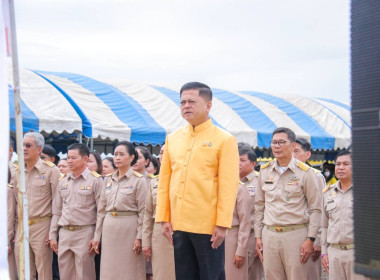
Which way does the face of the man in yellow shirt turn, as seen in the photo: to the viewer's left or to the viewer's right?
to the viewer's left

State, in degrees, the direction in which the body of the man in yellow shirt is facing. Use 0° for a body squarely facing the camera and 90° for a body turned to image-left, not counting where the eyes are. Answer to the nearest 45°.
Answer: approximately 45°
